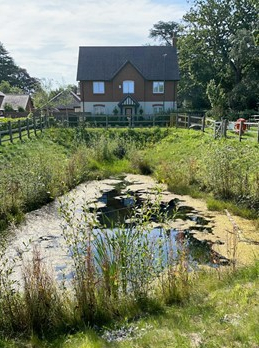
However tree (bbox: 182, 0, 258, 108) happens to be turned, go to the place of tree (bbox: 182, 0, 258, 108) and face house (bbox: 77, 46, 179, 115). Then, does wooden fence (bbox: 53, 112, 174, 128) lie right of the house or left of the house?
left

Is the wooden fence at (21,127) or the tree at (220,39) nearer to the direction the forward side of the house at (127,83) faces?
the wooden fence

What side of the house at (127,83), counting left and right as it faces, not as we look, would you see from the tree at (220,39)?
left

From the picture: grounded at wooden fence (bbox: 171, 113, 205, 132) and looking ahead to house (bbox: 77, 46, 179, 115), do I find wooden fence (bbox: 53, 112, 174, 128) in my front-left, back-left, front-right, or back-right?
front-left

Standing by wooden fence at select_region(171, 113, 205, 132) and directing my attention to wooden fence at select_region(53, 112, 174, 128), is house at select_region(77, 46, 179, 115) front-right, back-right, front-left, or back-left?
front-right

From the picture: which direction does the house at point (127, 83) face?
toward the camera

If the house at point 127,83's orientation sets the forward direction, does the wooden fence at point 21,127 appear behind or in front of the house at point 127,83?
in front

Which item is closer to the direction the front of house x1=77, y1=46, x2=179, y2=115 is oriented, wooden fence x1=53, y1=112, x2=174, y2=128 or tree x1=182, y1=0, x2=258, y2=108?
the wooden fence

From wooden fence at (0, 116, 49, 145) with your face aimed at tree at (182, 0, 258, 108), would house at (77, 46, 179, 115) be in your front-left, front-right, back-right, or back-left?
front-left

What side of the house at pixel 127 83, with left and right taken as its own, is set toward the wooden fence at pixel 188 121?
front

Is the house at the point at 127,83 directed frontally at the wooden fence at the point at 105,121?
yes

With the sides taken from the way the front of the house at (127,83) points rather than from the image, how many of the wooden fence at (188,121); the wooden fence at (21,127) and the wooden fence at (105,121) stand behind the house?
0
